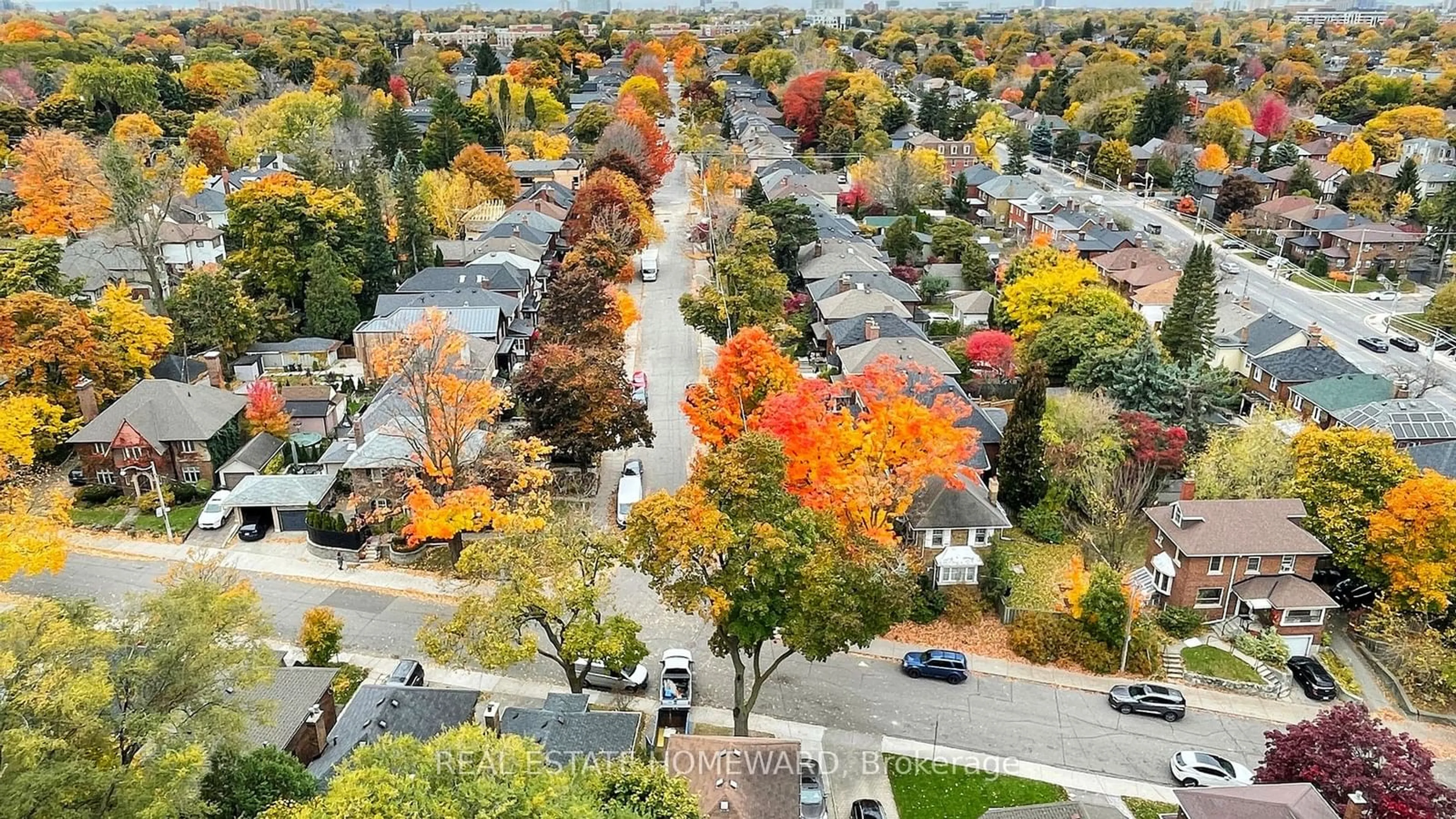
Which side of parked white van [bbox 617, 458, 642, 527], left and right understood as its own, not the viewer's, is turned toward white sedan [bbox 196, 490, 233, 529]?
right

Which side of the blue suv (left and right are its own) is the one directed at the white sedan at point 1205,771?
back

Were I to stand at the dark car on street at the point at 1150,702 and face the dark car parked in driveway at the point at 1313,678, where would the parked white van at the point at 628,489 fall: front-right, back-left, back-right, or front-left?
back-left

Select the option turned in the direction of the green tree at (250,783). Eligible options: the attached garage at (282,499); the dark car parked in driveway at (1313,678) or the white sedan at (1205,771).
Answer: the attached garage

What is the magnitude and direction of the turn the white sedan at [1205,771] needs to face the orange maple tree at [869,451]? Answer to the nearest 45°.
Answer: approximately 180°

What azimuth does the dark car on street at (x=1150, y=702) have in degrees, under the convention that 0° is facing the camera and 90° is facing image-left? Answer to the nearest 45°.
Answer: approximately 90°

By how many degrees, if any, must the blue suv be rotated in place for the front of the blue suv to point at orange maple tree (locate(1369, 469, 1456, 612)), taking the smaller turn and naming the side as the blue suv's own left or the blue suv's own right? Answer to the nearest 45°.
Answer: approximately 135° to the blue suv's own right

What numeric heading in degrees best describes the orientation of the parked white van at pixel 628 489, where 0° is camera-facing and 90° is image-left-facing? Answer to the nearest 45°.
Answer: approximately 0°

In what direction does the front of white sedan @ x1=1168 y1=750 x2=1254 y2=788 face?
to the viewer's right

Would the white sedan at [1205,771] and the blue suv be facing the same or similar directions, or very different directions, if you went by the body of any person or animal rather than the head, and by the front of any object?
very different directions

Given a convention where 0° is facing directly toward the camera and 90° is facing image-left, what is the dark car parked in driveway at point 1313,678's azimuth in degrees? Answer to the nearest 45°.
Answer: approximately 135°

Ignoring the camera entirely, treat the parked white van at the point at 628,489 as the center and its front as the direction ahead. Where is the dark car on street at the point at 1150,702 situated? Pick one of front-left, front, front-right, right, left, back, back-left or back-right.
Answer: front-left

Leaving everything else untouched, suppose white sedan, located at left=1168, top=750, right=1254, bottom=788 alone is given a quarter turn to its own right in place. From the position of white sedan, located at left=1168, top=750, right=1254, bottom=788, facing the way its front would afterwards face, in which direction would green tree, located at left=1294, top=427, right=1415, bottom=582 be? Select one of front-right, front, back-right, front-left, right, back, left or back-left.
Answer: back

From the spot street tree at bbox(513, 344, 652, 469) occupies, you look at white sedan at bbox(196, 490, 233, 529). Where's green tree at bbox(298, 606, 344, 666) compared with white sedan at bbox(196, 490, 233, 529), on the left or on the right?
left

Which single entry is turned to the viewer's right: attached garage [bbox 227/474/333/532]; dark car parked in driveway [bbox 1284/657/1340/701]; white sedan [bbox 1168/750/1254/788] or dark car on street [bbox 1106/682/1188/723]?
the white sedan

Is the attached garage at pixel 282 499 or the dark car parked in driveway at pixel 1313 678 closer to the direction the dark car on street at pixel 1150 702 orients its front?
the attached garage

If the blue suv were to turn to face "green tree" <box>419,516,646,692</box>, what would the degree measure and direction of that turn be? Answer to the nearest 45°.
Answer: approximately 45° to its left

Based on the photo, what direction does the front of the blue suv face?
to the viewer's left

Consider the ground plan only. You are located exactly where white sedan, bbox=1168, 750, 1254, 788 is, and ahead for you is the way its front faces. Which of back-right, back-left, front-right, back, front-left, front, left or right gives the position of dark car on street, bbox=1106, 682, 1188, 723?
back-left

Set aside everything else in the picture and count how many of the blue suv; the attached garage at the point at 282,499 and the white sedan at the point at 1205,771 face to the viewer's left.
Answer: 1
